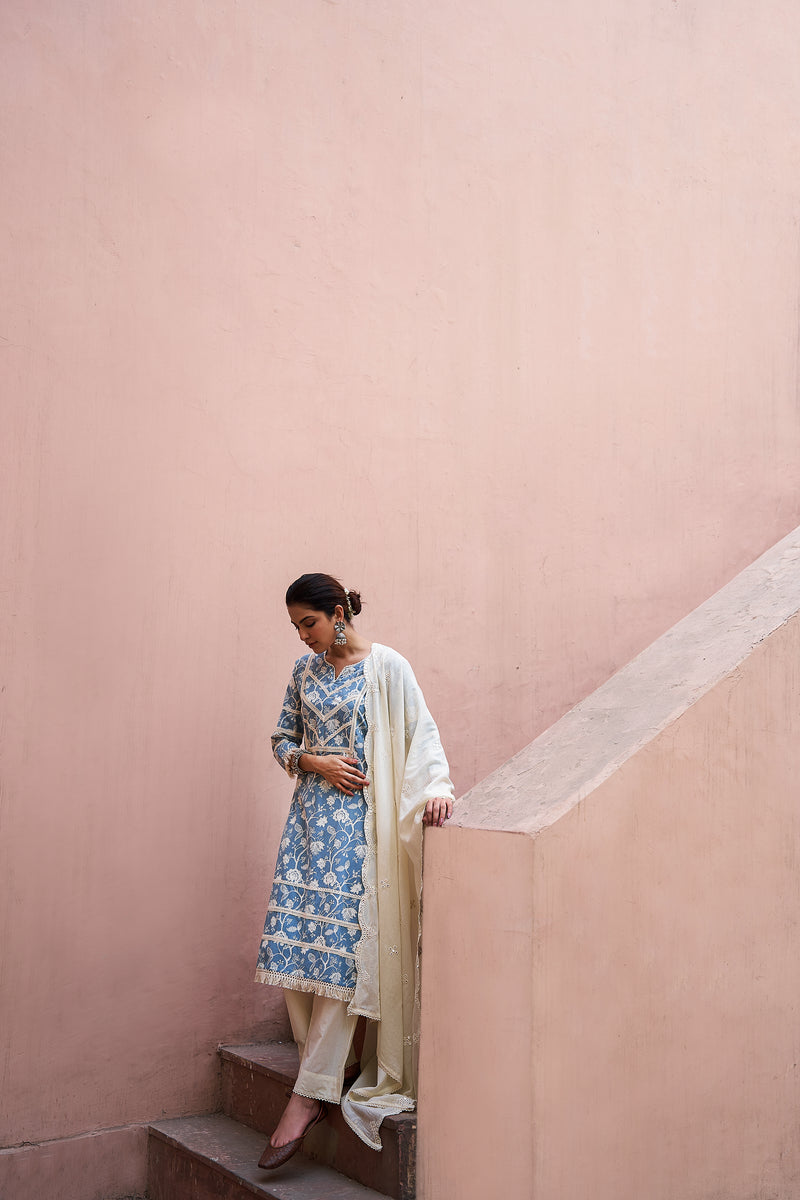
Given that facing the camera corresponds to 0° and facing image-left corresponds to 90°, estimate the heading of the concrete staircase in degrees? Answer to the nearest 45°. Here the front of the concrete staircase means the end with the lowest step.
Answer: approximately 45°
